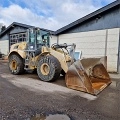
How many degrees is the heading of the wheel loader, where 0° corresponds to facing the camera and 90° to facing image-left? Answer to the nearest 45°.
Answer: approximately 315°
